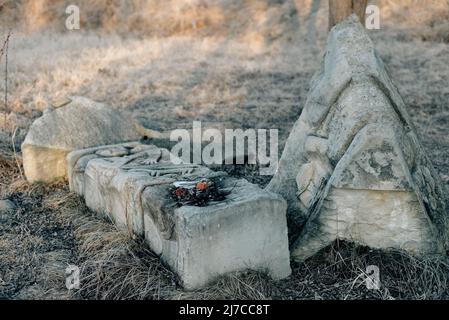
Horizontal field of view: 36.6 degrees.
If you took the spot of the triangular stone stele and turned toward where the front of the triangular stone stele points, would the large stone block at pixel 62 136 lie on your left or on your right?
on your right

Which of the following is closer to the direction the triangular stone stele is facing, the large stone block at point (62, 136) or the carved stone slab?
the carved stone slab

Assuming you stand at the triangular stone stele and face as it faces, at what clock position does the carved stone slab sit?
The carved stone slab is roughly at 2 o'clock from the triangular stone stele.

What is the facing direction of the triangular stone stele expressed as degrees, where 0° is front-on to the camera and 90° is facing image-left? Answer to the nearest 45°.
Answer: approximately 0°
